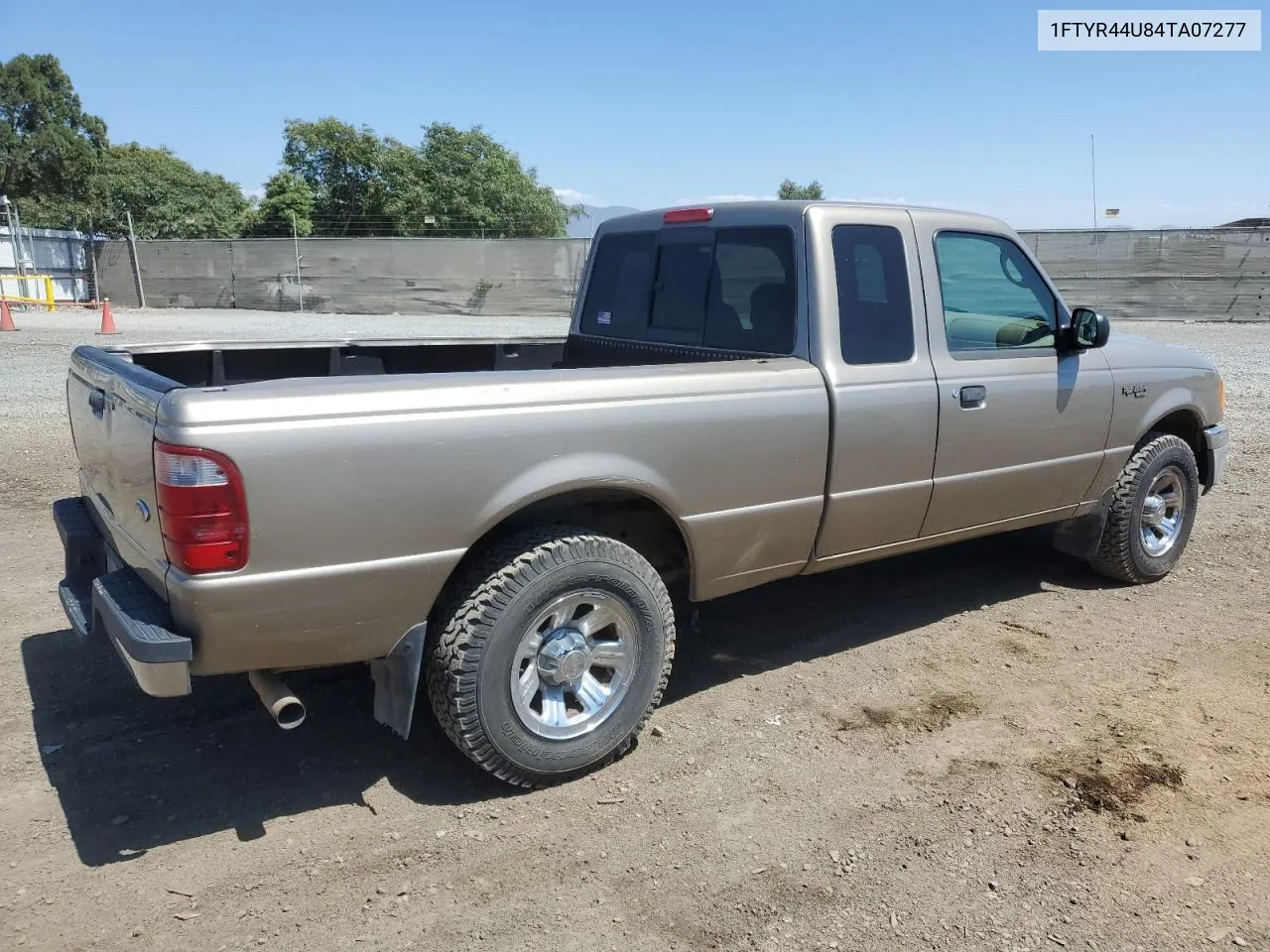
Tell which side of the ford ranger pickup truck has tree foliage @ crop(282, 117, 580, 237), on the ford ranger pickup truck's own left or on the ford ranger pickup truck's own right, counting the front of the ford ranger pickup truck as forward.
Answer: on the ford ranger pickup truck's own left

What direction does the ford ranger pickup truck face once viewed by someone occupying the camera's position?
facing away from the viewer and to the right of the viewer

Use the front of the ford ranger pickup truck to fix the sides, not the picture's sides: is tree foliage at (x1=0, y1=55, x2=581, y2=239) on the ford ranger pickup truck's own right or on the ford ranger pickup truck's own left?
on the ford ranger pickup truck's own left
